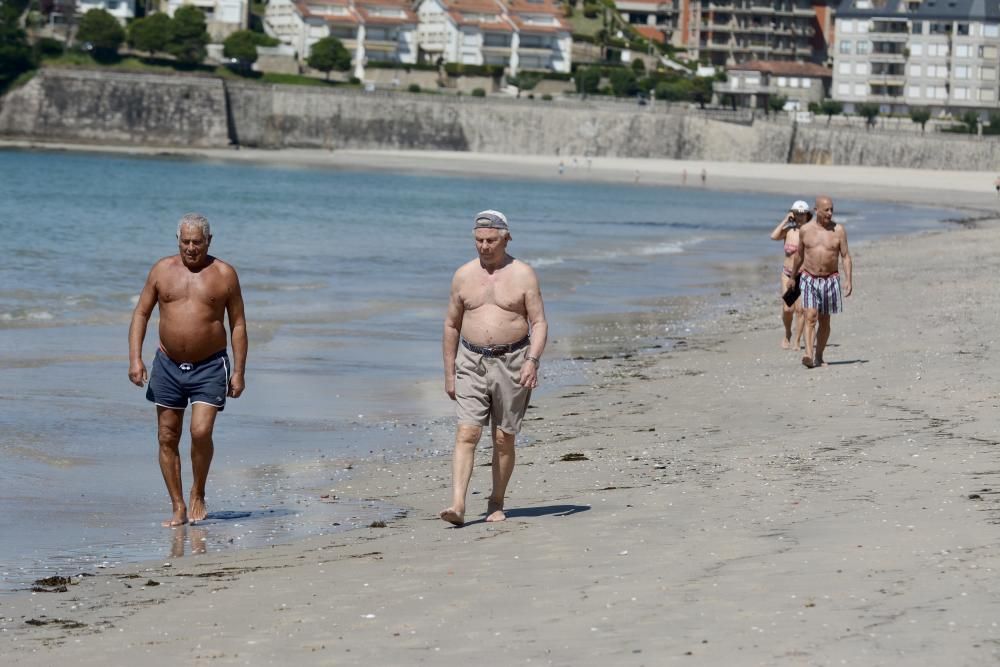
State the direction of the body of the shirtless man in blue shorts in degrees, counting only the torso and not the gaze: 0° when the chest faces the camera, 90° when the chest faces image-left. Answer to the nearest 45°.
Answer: approximately 0°

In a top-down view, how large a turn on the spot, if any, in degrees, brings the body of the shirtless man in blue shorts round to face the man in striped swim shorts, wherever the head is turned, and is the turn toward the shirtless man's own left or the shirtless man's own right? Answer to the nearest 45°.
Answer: approximately 135° to the shirtless man's own left

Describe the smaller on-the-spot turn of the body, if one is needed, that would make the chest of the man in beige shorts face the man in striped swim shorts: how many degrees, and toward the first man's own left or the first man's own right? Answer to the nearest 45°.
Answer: approximately 135° to the first man's own left

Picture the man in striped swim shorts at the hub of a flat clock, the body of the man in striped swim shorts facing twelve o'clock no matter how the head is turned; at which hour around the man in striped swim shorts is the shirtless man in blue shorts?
The shirtless man in blue shorts is roughly at 1 o'clock from the man in striped swim shorts.

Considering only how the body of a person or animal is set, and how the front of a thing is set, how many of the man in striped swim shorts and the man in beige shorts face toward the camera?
2

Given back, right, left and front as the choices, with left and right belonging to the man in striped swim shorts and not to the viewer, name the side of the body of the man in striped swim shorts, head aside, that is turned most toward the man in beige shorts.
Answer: front

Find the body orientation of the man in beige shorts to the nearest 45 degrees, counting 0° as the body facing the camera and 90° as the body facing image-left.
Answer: approximately 0°
